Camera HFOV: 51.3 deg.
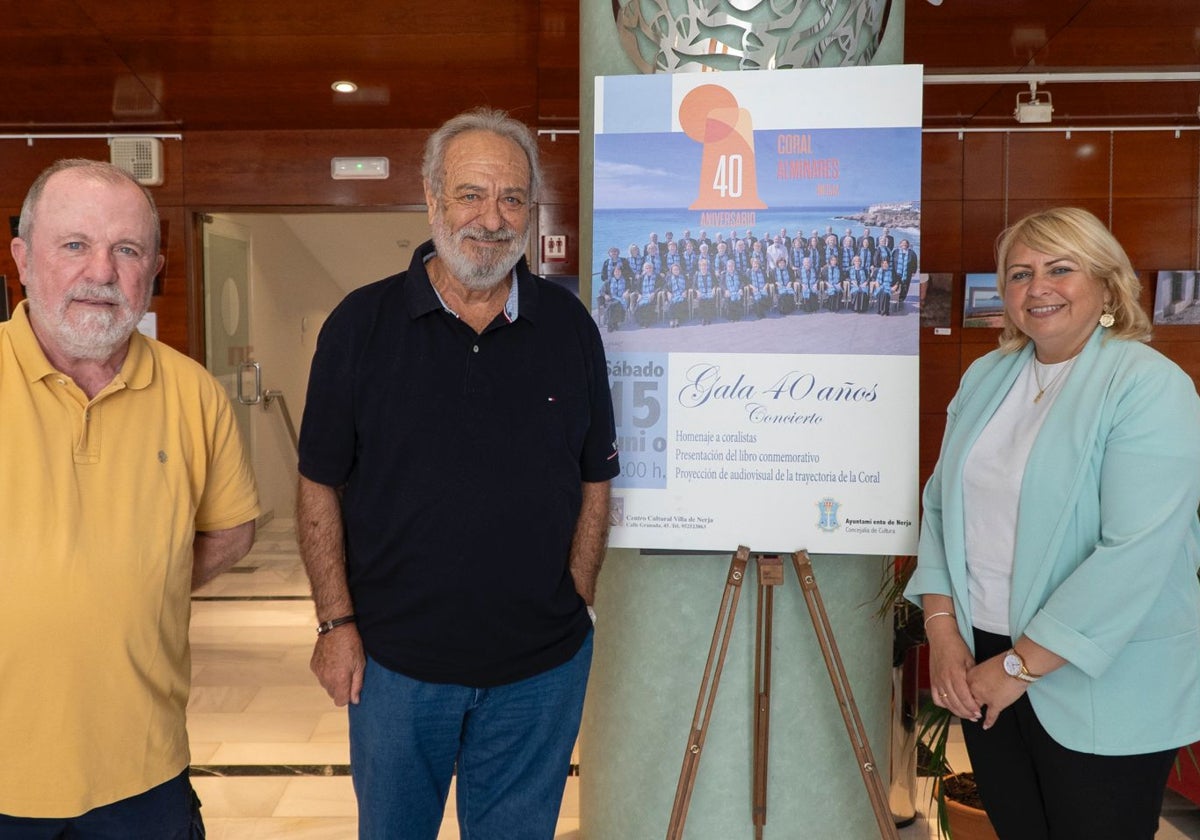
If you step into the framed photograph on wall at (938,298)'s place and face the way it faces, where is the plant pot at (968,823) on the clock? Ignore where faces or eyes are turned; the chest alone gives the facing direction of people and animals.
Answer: The plant pot is roughly at 12 o'clock from the framed photograph on wall.

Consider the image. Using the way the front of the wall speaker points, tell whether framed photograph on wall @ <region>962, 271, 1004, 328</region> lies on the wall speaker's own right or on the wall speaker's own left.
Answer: on the wall speaker's own left

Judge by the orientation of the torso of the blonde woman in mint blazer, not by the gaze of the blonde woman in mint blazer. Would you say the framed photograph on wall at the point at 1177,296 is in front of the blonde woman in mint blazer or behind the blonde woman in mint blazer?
behind

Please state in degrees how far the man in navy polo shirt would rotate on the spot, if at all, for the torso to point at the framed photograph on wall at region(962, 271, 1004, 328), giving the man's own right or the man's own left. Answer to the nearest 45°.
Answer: approximately 135° to the man's own left

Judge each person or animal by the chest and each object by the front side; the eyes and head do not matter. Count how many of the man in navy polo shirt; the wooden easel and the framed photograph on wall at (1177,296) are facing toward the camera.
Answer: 3

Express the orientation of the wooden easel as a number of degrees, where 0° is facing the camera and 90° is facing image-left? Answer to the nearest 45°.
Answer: approximately 0°
